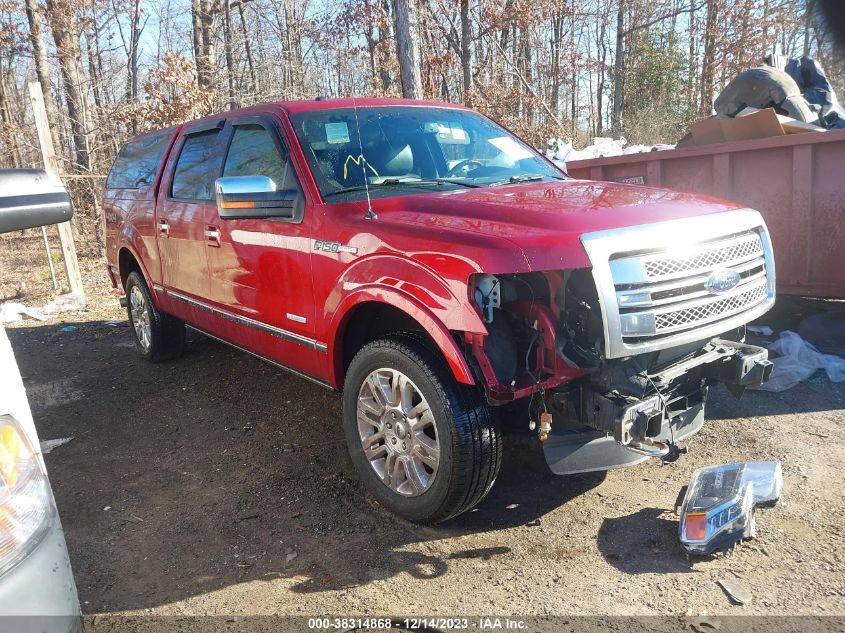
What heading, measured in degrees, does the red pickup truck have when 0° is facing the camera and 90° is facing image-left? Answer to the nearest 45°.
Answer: approximately 315°

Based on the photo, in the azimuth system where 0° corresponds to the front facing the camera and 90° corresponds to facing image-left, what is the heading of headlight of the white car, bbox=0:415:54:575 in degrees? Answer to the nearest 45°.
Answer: approximately 315°

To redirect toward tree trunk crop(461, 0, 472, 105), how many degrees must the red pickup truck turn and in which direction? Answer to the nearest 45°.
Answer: approximately 135° to its left

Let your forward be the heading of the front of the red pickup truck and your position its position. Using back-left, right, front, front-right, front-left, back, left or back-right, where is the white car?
right

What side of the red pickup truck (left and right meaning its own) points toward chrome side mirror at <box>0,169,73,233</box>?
right

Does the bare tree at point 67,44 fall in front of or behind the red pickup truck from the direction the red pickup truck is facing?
behind

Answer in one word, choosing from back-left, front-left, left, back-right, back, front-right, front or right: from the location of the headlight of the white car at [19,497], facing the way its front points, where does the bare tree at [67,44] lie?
back-left

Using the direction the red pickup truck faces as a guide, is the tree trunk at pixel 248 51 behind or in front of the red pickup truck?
behind

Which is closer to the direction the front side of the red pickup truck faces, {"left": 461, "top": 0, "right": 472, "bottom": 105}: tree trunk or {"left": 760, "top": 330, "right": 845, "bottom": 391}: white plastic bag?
the white plastic bag

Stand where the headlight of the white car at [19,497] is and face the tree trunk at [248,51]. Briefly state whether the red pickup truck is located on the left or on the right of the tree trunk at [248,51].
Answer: right

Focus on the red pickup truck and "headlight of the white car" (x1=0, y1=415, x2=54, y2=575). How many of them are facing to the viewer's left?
0

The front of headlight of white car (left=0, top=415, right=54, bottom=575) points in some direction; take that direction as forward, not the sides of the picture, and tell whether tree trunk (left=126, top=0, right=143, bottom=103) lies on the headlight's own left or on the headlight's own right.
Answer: on the headlight's own left
